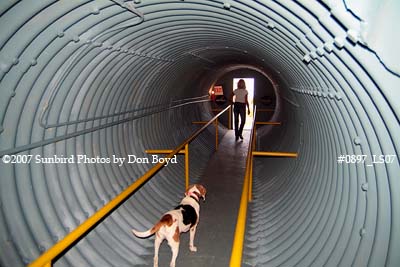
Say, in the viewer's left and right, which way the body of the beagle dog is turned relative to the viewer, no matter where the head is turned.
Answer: facing away from the viewer and to the right of the viewer
